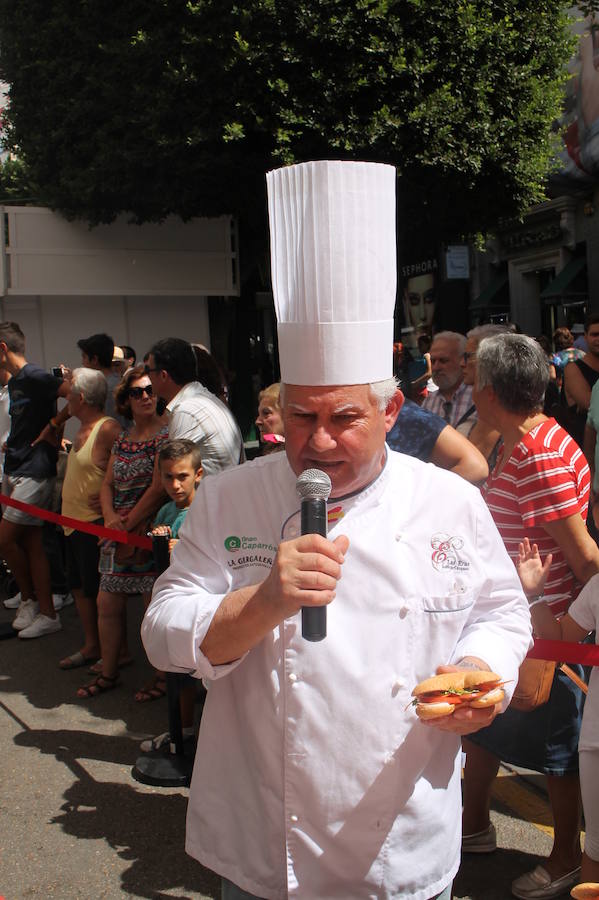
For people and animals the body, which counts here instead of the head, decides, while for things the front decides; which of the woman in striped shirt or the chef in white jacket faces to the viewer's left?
the woman in striped shirt

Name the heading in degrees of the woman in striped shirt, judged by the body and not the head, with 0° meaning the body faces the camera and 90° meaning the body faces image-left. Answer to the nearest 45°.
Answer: approximately 90°

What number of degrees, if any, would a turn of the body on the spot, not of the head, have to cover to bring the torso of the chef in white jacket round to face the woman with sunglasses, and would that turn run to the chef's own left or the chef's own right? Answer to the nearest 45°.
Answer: approximately 180°

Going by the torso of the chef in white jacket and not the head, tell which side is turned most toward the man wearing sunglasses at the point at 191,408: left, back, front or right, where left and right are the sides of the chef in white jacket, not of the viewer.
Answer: back

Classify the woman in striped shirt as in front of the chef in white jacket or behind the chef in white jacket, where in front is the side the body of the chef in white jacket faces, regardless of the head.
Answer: behind

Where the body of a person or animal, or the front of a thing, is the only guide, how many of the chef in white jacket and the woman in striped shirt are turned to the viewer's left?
1

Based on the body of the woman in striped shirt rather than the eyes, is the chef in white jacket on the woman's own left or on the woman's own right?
on the woman's own left

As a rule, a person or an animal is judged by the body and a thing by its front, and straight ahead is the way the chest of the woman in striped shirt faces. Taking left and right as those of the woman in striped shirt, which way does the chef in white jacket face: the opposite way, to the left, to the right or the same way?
to the left

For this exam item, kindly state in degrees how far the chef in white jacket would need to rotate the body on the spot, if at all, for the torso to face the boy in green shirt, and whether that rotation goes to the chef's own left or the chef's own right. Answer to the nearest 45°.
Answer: approximately 180°

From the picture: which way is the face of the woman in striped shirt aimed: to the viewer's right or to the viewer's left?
to the viewer's left

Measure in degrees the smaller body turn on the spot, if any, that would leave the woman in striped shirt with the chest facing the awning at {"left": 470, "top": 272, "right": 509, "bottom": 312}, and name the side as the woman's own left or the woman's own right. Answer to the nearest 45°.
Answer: approximately 90° to the woman's own right
